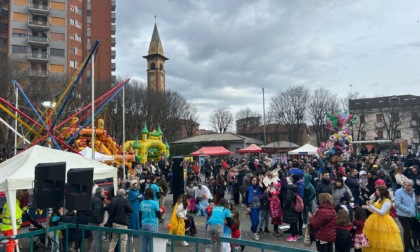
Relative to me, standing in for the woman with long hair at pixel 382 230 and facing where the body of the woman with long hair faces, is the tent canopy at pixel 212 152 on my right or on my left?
on my right

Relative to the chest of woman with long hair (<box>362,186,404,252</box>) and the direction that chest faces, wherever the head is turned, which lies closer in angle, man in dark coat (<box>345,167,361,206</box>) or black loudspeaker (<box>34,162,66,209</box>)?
the black loudspeaker

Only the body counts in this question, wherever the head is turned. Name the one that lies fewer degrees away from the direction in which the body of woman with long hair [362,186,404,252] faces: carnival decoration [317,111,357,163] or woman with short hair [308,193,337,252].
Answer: the woman with short hair

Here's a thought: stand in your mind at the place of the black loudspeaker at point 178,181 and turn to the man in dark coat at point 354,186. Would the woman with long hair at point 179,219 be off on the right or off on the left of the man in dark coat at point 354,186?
right
